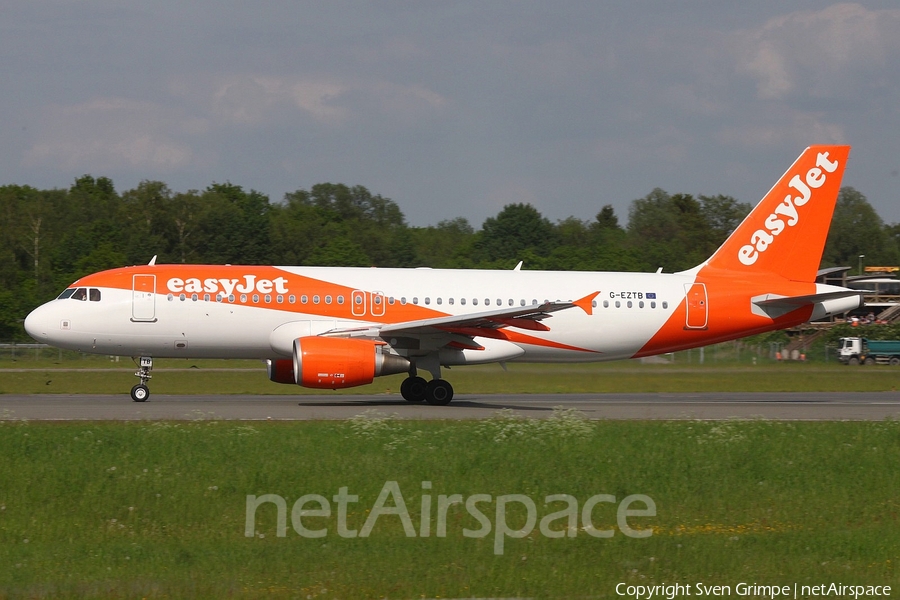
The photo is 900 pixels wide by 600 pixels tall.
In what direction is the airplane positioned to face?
to the viewer's left
